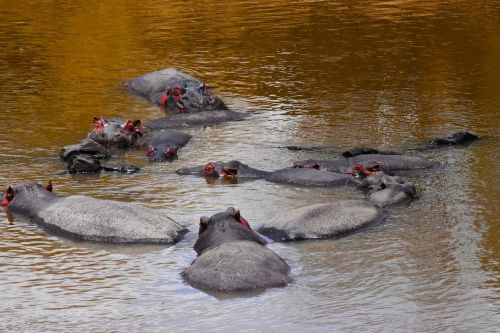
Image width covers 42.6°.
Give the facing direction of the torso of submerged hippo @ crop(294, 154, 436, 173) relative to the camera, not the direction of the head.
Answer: to the viewer's left

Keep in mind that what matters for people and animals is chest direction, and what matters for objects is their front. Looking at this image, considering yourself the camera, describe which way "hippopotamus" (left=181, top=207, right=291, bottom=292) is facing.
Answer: facing away from the viewer

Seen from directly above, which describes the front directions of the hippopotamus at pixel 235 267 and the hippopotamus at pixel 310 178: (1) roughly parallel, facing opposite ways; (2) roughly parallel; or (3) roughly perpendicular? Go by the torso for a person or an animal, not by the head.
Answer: roughly perpendicular

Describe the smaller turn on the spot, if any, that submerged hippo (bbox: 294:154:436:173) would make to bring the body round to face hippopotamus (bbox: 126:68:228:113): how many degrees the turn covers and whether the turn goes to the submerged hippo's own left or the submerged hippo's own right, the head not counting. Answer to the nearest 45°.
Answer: approximately 45° to the submerged hippo's own right

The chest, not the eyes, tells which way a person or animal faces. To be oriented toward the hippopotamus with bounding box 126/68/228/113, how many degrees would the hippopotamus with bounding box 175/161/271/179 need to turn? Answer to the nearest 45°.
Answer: approximately 90° to its right

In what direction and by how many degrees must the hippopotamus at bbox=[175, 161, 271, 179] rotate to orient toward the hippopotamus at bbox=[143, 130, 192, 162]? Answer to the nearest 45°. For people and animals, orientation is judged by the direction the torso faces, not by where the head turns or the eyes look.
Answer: approximately 45° to its right

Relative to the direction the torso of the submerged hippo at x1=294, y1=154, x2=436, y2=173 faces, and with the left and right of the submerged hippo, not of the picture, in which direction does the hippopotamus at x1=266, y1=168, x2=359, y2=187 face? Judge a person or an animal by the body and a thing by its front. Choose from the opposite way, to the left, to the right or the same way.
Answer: the opposite way
